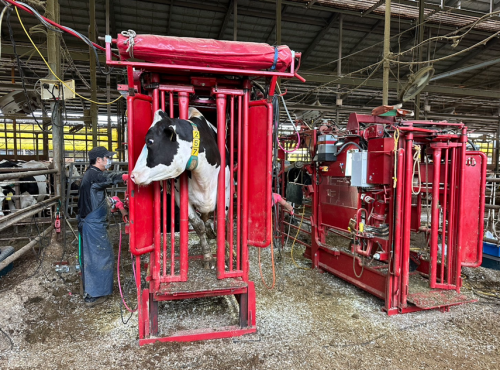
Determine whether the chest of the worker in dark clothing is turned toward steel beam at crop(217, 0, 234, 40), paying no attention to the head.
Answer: no

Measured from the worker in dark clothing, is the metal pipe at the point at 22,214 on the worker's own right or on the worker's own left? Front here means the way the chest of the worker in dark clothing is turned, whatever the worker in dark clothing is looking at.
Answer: on the worker's own left

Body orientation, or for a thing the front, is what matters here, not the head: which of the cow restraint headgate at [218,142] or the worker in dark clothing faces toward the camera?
the cow restraint headgate

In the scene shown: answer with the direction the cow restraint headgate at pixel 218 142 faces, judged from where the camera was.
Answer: facing the viewer

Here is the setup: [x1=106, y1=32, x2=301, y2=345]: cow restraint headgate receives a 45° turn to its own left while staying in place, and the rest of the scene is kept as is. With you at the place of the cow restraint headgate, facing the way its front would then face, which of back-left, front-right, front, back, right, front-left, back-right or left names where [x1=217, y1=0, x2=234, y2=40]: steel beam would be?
back-left

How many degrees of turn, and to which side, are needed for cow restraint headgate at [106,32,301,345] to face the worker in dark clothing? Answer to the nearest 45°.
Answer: approximately 135° to its right

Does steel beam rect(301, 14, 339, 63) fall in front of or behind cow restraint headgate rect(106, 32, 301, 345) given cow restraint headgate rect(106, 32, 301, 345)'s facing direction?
behind

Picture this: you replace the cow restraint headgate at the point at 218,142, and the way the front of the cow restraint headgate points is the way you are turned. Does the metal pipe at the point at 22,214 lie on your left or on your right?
on your right

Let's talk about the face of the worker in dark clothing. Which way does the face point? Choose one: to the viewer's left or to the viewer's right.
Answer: to the viewer's right

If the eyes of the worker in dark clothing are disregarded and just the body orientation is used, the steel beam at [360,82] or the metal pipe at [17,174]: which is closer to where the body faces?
the steel beam

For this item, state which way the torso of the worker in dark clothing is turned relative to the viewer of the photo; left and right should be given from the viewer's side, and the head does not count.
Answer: facing to the right of the viewer

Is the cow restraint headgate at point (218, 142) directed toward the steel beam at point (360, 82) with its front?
no
